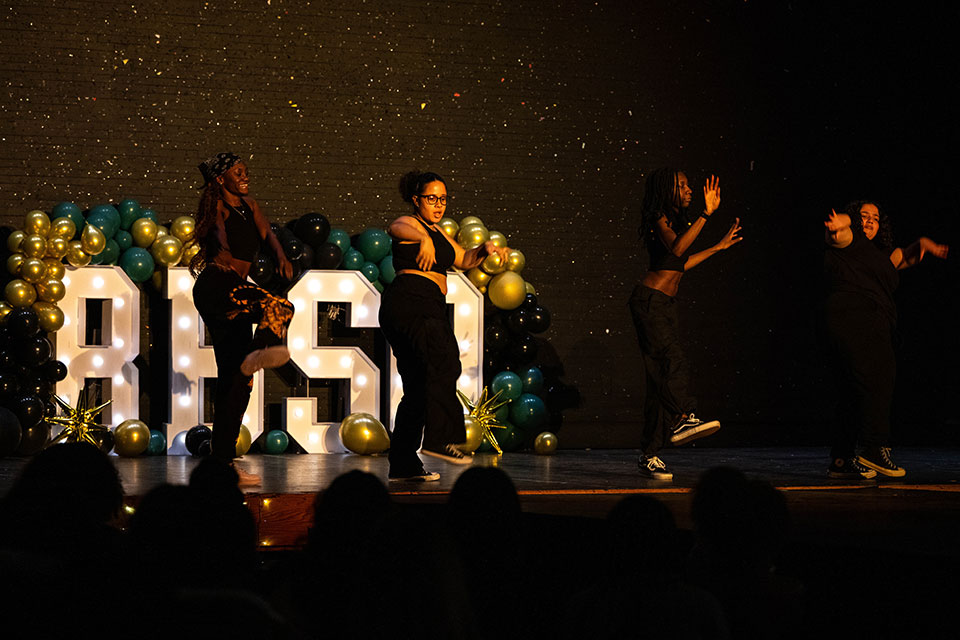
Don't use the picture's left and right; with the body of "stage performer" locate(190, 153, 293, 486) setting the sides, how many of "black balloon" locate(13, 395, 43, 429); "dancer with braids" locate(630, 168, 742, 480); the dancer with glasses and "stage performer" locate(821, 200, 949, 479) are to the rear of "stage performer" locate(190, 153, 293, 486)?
1

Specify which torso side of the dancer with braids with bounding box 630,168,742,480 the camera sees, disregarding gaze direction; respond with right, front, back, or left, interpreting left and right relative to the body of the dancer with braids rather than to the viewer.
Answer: right

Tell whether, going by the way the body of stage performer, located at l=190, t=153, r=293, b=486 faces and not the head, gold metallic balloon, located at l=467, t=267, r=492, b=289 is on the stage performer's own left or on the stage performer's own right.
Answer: on the stage performer's own left

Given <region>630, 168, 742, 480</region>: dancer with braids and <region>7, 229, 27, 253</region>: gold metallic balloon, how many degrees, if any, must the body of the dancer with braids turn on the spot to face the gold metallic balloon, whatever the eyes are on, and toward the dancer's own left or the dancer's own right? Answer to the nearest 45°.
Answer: approximately 180°

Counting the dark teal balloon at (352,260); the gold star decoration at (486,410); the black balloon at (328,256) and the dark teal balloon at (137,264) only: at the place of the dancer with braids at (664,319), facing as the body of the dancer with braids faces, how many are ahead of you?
0

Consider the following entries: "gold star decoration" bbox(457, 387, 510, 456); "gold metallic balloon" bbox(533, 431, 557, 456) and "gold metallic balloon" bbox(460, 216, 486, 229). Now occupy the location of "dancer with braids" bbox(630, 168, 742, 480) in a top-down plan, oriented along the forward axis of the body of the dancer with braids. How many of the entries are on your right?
0

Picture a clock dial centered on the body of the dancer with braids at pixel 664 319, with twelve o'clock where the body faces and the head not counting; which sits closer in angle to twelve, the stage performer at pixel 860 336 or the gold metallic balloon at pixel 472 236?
the stage performer

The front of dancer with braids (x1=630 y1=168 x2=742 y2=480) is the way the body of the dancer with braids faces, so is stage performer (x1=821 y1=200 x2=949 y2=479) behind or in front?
in front

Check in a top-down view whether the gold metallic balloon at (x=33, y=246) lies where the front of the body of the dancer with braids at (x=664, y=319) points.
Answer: no

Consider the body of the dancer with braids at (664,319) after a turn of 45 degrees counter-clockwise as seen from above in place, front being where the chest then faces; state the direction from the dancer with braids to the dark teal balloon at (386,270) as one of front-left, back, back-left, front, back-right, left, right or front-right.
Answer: left

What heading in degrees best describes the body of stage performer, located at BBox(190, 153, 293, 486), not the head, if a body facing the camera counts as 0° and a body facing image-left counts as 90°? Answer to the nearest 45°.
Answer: approximately 315°

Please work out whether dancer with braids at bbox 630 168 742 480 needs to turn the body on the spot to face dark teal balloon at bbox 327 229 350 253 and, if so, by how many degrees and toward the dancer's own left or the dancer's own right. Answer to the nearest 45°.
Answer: approximately 135° to the dancer's own left

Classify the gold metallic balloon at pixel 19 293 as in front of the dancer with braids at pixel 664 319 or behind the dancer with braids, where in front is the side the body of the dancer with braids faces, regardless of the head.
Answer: behind

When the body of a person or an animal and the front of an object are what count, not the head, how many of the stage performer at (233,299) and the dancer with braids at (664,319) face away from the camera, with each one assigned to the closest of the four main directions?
0

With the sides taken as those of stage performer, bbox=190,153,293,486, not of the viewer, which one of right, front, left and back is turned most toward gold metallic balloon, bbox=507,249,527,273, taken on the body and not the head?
left

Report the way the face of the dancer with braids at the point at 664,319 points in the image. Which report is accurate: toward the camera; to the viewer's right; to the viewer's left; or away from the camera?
to the viewer's right

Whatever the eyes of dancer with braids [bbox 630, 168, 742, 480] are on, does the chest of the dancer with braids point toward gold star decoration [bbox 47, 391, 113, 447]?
no

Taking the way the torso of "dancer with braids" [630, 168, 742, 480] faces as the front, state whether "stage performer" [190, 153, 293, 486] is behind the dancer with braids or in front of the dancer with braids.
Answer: behind
